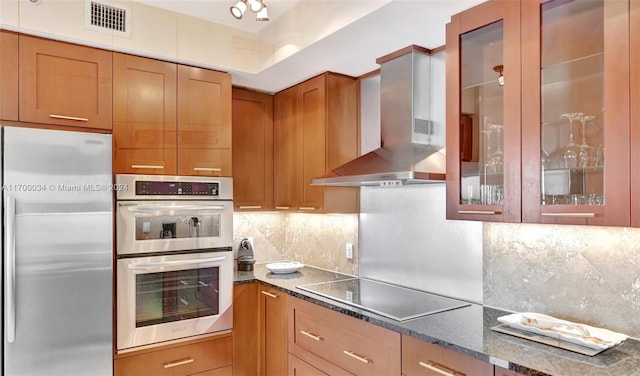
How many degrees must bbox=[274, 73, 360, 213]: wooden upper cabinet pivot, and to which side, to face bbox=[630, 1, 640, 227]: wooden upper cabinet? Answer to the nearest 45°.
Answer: approximately 90° to its left

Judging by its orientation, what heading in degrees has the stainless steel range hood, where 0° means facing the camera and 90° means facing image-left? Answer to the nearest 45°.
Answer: approximately 45°

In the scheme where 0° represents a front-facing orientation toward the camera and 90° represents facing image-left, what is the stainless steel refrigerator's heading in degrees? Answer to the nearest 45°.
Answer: approximately 0°
